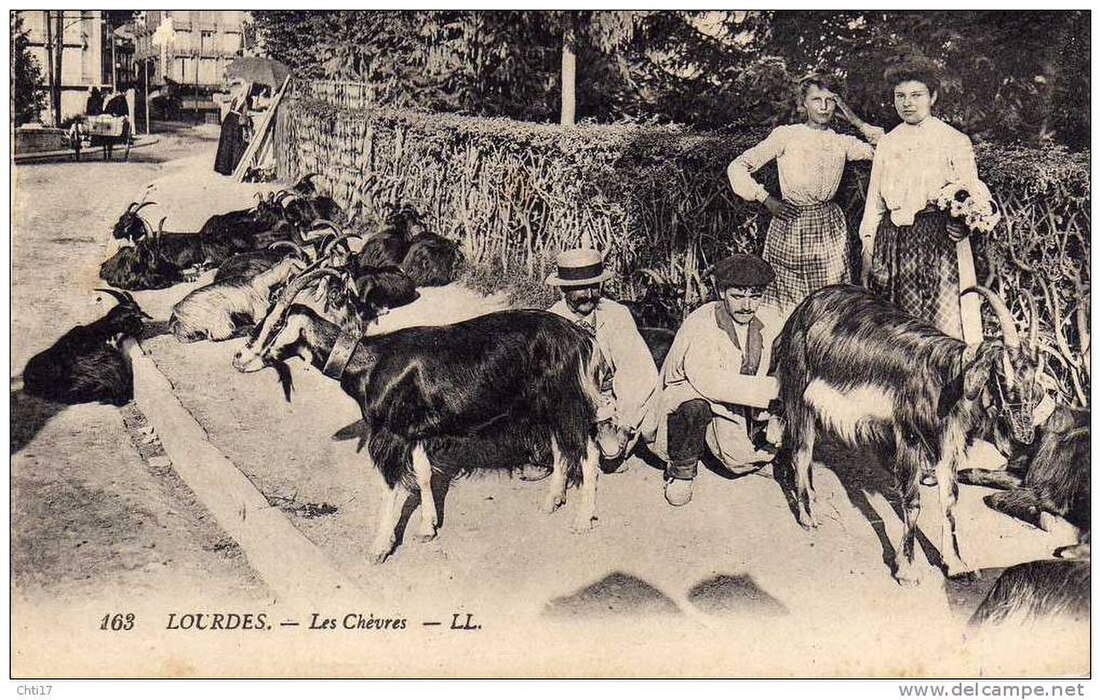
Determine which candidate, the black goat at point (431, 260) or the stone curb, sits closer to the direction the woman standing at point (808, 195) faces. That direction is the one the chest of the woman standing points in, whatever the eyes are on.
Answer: the stone curb

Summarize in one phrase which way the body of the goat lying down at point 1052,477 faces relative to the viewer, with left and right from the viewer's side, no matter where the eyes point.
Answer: facing to the left of the viewer

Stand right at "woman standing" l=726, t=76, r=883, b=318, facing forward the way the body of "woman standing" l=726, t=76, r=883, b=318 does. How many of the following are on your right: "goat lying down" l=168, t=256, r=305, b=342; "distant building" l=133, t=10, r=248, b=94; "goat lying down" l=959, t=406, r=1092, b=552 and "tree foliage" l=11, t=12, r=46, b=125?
3
